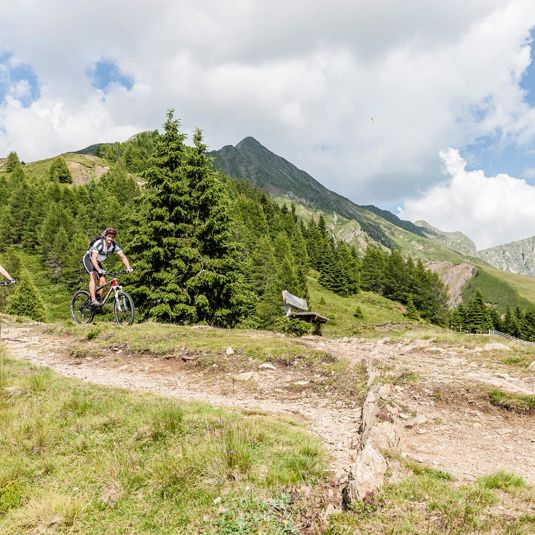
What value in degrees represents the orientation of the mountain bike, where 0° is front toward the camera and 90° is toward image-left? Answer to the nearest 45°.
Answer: approximately 315°

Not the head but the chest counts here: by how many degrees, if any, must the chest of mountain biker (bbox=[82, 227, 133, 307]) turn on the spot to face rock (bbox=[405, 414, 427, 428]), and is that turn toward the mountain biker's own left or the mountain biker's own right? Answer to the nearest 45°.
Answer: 0° — they already face it

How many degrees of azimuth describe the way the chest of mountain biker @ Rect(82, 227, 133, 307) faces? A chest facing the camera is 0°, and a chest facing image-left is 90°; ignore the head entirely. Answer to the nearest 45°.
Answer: approximately 315°

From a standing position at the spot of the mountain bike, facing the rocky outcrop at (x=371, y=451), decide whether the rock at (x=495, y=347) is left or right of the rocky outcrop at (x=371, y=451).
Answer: left

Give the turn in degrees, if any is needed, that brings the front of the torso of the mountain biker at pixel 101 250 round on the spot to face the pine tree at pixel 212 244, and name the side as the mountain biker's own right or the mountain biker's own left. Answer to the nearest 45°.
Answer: approximately 90° to the mountain biker's own left

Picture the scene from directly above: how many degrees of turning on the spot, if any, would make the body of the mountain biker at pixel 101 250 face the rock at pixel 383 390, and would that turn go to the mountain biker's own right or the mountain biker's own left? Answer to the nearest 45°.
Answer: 0° — they already face it

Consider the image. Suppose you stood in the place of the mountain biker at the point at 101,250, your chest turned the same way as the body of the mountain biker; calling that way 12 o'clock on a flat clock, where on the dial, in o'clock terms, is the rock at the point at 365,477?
The rock is roughly at 1 o'clock from the mountain biker.

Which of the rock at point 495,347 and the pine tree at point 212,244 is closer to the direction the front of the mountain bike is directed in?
the rock

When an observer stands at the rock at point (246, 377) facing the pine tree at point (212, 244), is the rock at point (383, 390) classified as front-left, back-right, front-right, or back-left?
back-right
